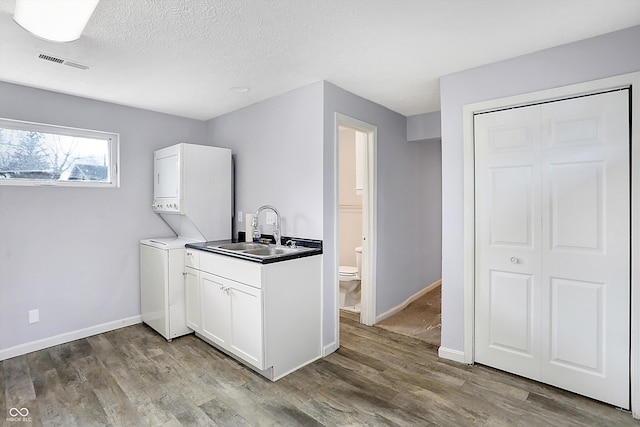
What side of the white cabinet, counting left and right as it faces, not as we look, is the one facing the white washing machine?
right

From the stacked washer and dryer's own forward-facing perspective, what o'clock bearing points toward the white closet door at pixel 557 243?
The white closet door is roughly at 9 o'clock from the stacked washer and dryer.

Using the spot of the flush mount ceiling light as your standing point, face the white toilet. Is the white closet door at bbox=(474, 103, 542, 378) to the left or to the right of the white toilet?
right

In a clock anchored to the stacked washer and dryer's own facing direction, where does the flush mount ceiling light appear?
The flush mount ceiling light is roughly at 11 o'clock from the stacked washer and dryer.

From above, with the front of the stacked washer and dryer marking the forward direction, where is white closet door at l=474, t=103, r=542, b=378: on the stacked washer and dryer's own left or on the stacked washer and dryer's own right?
on the stacked washer and dryer's own left

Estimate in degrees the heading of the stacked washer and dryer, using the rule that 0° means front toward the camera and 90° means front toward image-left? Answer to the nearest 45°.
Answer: approximately 45°

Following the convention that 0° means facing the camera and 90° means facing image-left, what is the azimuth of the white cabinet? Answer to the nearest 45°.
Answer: approximately 45°

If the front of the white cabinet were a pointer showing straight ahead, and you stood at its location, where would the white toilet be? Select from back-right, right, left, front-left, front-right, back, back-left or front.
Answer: back
